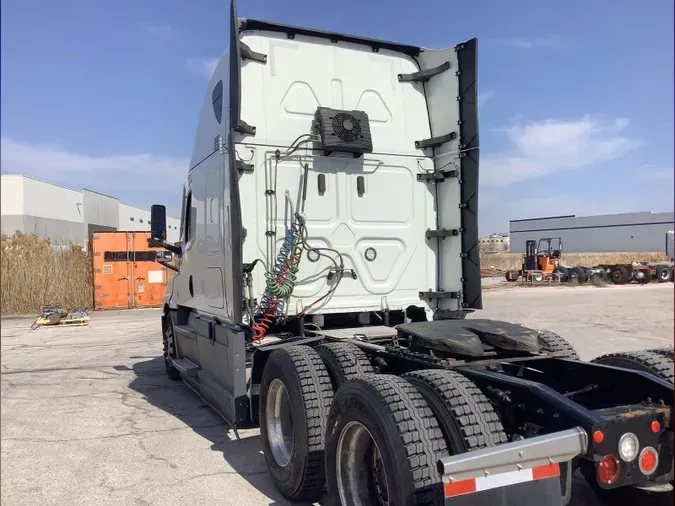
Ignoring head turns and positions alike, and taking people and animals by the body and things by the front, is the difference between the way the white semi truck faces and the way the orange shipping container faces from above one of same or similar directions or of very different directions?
very different directions

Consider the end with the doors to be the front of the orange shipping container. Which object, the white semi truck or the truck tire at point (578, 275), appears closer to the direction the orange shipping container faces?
the white semi truck

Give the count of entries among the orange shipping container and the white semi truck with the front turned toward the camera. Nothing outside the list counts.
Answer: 1

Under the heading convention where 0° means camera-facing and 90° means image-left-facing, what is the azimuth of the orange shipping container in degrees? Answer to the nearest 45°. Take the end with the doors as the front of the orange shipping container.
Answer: approximately 0°

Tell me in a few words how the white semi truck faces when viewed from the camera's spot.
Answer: facing away from the viewer and to the left of the viewer

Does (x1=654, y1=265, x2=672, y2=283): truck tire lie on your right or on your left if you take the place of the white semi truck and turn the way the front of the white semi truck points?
on your right

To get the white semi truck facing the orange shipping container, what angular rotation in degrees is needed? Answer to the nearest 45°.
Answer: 0° — it already faces it

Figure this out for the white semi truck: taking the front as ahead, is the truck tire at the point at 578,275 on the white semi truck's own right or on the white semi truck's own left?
on the white semi truck's own right
